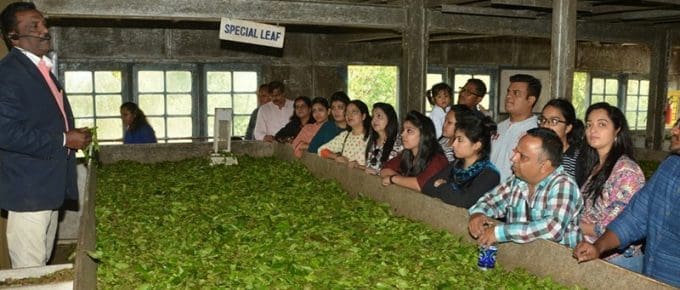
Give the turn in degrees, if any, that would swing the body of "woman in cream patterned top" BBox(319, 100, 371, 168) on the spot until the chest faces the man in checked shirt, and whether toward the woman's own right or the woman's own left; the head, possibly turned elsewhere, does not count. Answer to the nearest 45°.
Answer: approximately 45° to the woman's own left

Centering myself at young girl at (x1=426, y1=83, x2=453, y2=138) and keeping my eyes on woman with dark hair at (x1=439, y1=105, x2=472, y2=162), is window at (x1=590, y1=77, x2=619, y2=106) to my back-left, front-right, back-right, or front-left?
back-left

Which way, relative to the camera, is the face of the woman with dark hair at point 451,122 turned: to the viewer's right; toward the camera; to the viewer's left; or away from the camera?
to the viewer's left

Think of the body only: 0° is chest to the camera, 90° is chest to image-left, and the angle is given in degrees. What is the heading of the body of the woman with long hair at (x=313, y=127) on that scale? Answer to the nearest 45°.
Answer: approximately 45°

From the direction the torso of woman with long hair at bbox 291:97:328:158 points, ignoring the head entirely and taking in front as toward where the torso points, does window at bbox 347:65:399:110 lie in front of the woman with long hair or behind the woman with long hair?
behind

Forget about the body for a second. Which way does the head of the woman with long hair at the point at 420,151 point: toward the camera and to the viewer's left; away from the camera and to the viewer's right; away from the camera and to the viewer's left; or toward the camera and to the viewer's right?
toward the camera and to the viewer's left

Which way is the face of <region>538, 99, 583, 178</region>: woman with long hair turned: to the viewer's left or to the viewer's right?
to the viewer's left

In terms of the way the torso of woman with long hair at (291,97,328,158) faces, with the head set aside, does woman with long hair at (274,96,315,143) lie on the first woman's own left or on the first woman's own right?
on the first woman's own right

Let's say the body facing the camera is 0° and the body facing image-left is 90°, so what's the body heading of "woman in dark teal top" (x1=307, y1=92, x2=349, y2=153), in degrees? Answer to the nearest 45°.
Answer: approximately 45°

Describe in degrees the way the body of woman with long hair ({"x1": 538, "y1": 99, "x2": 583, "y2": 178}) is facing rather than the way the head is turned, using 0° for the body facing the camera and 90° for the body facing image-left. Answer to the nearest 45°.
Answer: approximately 45°

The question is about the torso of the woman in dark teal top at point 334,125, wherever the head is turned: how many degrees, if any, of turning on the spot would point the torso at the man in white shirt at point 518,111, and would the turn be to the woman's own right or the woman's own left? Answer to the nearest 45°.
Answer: approximately 90° to the woman's own left

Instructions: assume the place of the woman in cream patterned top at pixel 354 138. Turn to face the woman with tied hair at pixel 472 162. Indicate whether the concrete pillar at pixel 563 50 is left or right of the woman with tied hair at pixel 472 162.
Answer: left

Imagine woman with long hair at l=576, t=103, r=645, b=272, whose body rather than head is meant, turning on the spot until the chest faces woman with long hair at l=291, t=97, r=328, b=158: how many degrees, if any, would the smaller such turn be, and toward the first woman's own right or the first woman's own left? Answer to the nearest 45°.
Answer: approximately 90° to the first woman's own right

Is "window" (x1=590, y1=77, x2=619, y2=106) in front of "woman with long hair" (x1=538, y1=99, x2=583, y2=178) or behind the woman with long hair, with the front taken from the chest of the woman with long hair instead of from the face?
behind
